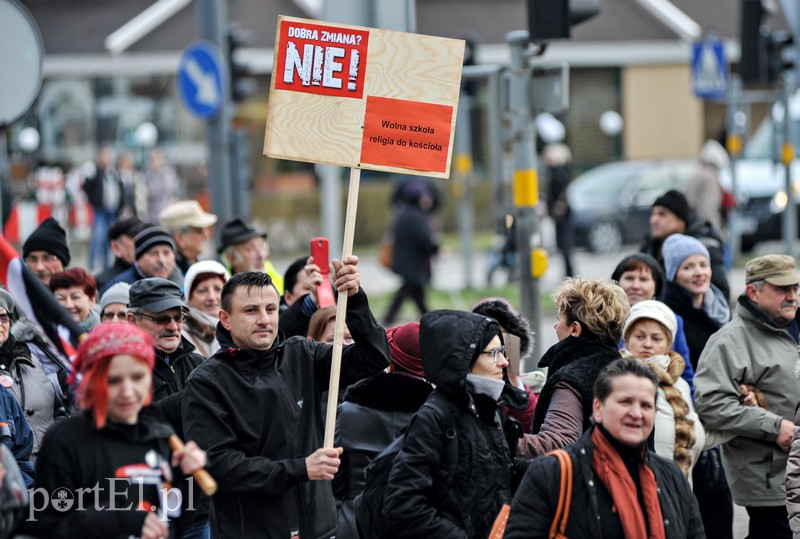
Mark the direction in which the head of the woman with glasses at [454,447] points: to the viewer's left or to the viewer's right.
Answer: to the viewer's right

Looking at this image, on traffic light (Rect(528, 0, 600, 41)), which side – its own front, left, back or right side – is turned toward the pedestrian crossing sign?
left

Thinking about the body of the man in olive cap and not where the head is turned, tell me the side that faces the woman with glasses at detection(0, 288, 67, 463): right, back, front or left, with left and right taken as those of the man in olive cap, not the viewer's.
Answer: right

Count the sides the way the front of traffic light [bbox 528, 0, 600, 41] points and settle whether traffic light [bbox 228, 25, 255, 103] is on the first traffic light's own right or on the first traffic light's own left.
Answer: on the first traffic light's own left

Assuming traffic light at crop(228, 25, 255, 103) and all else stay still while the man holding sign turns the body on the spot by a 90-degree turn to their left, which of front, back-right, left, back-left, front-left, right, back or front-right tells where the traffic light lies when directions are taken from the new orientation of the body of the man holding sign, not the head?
front-left

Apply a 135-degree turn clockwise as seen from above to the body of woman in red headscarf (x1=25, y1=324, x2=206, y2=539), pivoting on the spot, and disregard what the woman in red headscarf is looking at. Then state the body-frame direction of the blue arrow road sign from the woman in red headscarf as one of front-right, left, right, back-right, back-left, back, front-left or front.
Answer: right

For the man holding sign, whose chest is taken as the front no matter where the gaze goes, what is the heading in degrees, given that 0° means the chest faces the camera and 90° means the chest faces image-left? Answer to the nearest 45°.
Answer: approximately 315°
